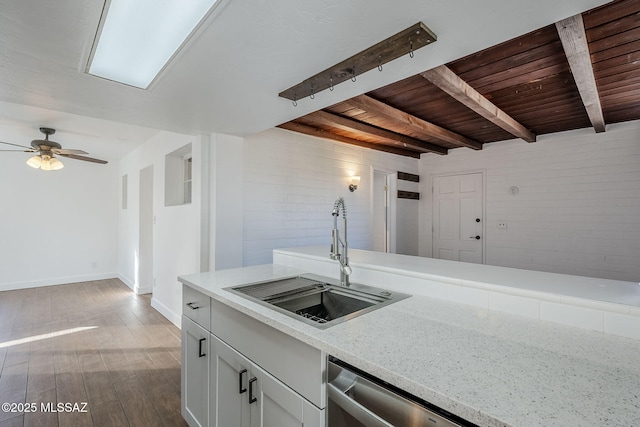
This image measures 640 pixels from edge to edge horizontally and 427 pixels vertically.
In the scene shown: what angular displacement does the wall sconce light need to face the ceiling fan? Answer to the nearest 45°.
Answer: approximately 135° to its right

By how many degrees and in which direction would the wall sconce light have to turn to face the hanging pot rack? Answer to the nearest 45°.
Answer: approximately 45° to its right

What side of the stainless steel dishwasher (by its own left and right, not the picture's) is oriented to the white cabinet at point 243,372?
right

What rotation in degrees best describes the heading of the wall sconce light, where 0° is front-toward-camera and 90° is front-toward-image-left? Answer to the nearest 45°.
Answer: approximately 315°

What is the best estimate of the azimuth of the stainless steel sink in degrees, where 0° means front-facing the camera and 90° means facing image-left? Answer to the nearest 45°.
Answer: approximately 45°

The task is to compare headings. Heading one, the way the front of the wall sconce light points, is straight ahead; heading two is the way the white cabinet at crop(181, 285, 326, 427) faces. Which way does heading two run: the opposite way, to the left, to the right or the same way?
to the right

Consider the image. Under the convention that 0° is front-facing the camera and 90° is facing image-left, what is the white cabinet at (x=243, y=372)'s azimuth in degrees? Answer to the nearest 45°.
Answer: approximately 45°

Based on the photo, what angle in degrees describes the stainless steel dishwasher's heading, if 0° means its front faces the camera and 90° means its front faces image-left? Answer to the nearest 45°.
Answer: approximately 45°

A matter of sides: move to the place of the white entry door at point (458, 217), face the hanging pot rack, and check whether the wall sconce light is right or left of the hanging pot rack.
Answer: right

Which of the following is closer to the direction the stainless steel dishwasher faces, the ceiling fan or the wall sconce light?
the ceiling fan

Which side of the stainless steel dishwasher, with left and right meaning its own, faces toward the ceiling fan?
right
